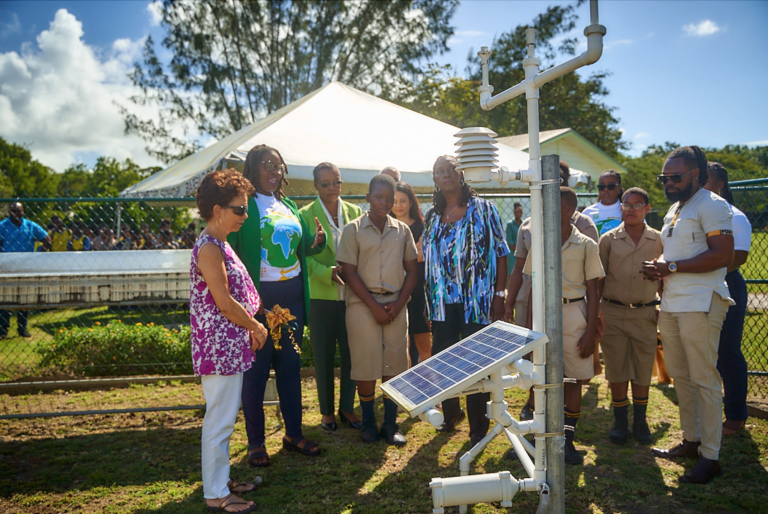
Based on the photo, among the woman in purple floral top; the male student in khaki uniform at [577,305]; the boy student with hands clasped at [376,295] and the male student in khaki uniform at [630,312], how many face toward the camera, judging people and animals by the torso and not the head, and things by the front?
3

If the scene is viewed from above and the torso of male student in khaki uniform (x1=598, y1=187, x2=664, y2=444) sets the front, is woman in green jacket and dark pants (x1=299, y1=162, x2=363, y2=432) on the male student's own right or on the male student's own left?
on the male student's own right

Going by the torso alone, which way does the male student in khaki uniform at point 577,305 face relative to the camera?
toward the camera

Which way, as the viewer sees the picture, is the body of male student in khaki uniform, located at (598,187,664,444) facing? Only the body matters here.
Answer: toward the camera

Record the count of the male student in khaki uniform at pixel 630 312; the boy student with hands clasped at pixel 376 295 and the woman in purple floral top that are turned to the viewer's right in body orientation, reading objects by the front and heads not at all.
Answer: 1

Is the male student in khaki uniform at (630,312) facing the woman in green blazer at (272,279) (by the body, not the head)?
no

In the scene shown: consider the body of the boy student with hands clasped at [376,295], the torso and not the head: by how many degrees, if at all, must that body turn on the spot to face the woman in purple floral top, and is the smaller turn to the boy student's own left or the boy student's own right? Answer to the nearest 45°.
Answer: approximately 45° to the boy student's own right

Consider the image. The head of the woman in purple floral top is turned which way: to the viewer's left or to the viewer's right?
to the viewer's right

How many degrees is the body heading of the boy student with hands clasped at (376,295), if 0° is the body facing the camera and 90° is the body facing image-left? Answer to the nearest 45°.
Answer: approximately 0°

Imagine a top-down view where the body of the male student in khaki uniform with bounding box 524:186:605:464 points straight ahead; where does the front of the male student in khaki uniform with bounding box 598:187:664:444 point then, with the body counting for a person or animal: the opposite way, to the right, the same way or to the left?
the same way

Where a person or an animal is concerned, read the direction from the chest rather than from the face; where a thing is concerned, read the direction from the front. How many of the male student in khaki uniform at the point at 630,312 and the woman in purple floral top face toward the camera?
1

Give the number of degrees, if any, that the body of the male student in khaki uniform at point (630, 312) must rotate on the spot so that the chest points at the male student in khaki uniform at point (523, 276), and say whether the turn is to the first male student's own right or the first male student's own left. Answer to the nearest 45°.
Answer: approximately 90° to the first male student's own right

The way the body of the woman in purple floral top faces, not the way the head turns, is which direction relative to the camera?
to the viewer's right

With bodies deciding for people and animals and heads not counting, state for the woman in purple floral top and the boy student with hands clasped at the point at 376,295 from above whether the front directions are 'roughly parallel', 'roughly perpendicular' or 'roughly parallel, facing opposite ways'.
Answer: roughly perpendicular

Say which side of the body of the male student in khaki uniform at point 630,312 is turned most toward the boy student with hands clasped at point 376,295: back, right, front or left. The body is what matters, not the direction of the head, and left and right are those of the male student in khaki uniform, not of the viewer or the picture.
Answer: right

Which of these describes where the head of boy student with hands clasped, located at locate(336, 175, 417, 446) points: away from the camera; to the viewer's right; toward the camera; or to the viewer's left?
toward the camera
